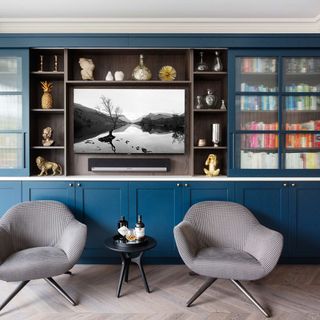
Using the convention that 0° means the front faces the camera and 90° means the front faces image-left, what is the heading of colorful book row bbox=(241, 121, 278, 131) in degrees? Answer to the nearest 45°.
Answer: approximately 0°

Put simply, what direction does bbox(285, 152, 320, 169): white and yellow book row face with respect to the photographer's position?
facing the viewer

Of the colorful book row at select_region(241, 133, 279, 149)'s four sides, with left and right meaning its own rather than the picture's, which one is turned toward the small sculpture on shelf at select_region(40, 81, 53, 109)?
right

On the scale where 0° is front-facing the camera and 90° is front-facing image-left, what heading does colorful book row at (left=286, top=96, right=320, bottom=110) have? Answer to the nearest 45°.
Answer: approximately 0°

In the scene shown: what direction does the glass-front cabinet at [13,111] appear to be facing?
toward the camera

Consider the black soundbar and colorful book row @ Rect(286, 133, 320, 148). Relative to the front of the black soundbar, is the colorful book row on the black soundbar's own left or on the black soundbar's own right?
on the black soundbar's own left

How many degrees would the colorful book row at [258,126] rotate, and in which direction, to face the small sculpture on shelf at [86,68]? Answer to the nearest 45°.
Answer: approximately 90° to its right

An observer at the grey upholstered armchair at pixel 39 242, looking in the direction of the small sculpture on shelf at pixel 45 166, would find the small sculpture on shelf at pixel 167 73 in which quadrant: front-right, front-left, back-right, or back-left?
front-right

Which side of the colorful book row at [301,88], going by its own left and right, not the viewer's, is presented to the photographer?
front
